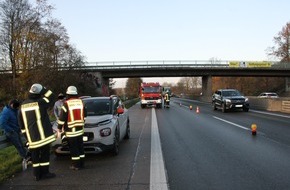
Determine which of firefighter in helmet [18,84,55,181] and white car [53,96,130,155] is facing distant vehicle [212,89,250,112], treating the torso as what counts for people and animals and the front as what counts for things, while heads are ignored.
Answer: the firefighter in helmet

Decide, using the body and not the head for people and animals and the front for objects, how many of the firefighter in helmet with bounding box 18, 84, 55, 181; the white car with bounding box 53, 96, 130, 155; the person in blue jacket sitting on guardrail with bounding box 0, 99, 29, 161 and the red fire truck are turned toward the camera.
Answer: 2

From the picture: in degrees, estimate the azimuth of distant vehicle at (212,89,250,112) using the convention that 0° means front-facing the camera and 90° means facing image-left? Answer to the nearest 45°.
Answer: approximately 315°

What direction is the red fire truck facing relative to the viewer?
toward the camera

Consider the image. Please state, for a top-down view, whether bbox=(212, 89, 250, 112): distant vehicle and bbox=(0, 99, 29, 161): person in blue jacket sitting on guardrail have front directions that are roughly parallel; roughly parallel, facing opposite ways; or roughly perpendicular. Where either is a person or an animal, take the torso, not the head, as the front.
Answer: roughly perpendicular

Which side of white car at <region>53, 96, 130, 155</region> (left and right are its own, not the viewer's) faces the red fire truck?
back

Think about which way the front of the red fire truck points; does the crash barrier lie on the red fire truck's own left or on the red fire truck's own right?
on the red fire truck's own left

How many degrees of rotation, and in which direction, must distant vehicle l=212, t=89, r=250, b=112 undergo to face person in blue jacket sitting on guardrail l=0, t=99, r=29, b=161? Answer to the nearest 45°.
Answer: approximately 45° to its right

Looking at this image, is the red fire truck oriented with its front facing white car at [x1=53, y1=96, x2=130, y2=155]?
yes

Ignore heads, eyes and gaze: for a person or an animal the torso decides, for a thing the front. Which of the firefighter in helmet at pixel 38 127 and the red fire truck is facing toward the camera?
the red fire truck

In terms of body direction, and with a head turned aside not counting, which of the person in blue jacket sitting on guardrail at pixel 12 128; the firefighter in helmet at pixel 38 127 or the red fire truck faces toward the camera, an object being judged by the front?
the red fire truck

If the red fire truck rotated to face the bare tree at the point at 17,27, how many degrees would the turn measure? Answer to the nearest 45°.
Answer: approximately 90° to its right

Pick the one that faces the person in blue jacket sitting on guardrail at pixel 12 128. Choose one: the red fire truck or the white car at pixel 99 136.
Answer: the red fire truck

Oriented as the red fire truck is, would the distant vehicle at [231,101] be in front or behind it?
in front

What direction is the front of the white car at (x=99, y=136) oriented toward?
toward the camera

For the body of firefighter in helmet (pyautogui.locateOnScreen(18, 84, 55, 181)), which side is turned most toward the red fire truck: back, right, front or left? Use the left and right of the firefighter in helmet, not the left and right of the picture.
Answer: front

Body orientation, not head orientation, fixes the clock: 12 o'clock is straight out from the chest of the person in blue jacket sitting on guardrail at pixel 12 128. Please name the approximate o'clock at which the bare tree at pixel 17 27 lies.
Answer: The bare tree is roughly at 9 o'clock from the person in blue jacket sitting on guardrail.

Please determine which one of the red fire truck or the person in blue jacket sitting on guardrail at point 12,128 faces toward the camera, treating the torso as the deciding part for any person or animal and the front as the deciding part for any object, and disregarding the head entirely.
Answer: the red fire truck

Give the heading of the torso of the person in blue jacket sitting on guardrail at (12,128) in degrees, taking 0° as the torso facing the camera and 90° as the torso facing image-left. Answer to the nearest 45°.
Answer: approximately 270°
